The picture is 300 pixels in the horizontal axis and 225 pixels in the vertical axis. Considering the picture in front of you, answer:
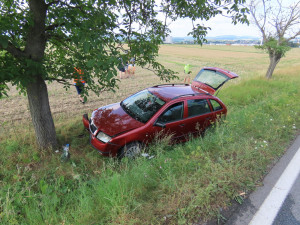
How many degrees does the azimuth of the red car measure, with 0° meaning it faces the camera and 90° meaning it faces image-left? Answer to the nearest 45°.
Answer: approximately 45°
